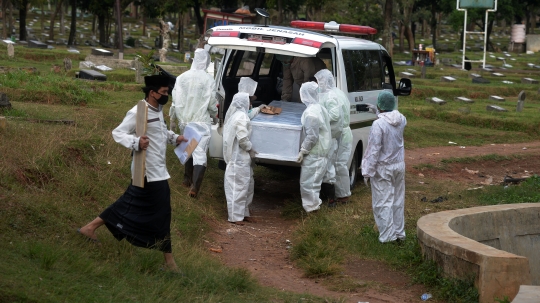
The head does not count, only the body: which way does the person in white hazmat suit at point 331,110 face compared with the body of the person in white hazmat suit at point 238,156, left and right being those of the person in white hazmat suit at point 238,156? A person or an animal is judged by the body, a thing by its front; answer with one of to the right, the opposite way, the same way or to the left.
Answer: the opposite way

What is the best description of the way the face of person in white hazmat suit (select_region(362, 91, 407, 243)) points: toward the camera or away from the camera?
away from the camera

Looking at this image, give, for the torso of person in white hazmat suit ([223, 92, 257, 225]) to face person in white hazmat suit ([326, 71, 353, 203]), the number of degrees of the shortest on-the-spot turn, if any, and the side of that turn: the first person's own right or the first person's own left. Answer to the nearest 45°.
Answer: approximately 45° to the first person's own left

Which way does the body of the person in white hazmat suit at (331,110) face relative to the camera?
to the viewer's left

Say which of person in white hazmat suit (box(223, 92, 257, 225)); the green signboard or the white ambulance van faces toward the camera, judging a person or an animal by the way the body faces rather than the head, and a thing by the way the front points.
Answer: the green signboard

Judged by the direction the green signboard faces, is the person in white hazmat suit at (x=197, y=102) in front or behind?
in front

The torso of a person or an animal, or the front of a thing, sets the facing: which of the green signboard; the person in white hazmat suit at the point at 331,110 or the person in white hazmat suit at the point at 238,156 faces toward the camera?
the green signboard

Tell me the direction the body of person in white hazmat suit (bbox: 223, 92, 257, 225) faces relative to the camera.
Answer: to the viewer's right

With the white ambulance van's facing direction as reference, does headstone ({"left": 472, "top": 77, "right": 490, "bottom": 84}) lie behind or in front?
in front
